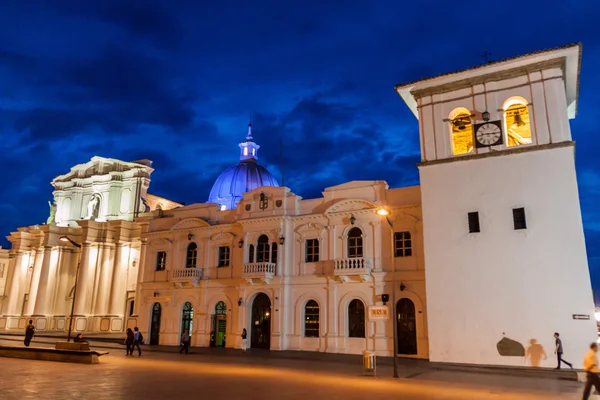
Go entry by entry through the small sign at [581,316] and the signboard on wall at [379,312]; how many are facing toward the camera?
2

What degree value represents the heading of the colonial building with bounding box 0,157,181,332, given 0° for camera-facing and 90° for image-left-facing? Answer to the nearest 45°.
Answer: approximately 45°

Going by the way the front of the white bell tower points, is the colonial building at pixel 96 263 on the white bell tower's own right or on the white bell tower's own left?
on the white bell tower's own right

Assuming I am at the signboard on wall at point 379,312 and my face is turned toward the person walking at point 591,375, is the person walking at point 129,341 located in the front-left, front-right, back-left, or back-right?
back-right

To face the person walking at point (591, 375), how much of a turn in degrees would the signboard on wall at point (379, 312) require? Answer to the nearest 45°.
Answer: approximately 45° to its left

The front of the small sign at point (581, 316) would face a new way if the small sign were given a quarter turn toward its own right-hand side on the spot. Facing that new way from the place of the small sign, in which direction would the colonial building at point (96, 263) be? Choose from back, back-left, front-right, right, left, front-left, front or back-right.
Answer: front

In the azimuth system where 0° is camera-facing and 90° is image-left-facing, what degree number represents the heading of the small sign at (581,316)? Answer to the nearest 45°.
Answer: approximately 0°

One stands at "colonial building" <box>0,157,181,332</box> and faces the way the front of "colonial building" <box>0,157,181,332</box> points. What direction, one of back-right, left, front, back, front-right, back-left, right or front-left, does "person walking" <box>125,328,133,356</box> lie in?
front-left

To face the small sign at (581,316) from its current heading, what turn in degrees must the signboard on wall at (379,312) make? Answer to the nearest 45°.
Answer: approximately 90° to its left

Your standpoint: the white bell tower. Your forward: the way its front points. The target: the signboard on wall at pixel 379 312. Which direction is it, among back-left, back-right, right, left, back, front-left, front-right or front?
front-right

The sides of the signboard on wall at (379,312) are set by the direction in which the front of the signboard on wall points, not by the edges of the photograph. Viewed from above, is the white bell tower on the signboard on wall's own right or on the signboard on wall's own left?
on the signboard on wall's own left
